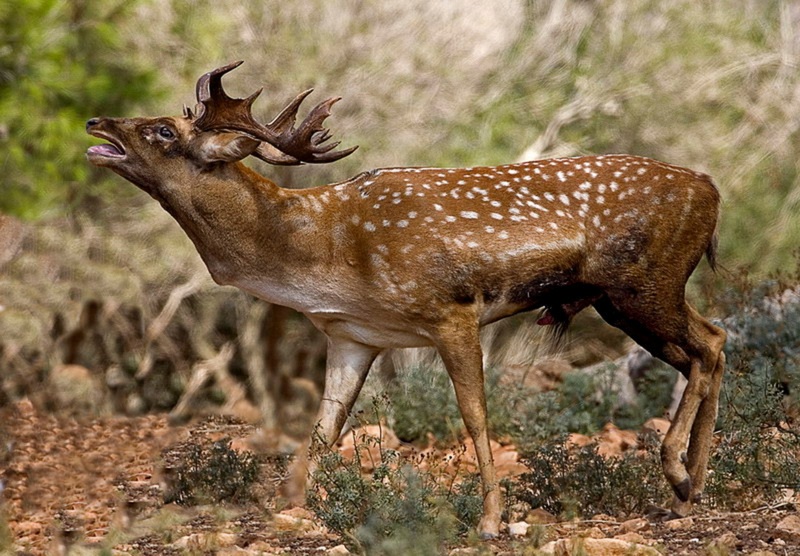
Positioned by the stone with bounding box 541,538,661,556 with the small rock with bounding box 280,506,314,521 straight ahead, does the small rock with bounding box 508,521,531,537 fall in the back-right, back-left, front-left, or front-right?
front-right

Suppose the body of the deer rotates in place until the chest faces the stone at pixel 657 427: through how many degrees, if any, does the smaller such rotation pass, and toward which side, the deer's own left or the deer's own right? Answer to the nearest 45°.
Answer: approximately 135° to the deer's own right

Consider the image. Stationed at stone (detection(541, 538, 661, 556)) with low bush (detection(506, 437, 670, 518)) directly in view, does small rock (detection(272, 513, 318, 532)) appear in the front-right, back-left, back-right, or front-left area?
front-left

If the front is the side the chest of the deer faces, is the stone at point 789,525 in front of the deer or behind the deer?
behind

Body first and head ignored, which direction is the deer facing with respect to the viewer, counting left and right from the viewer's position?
facing to the left of the viewer
